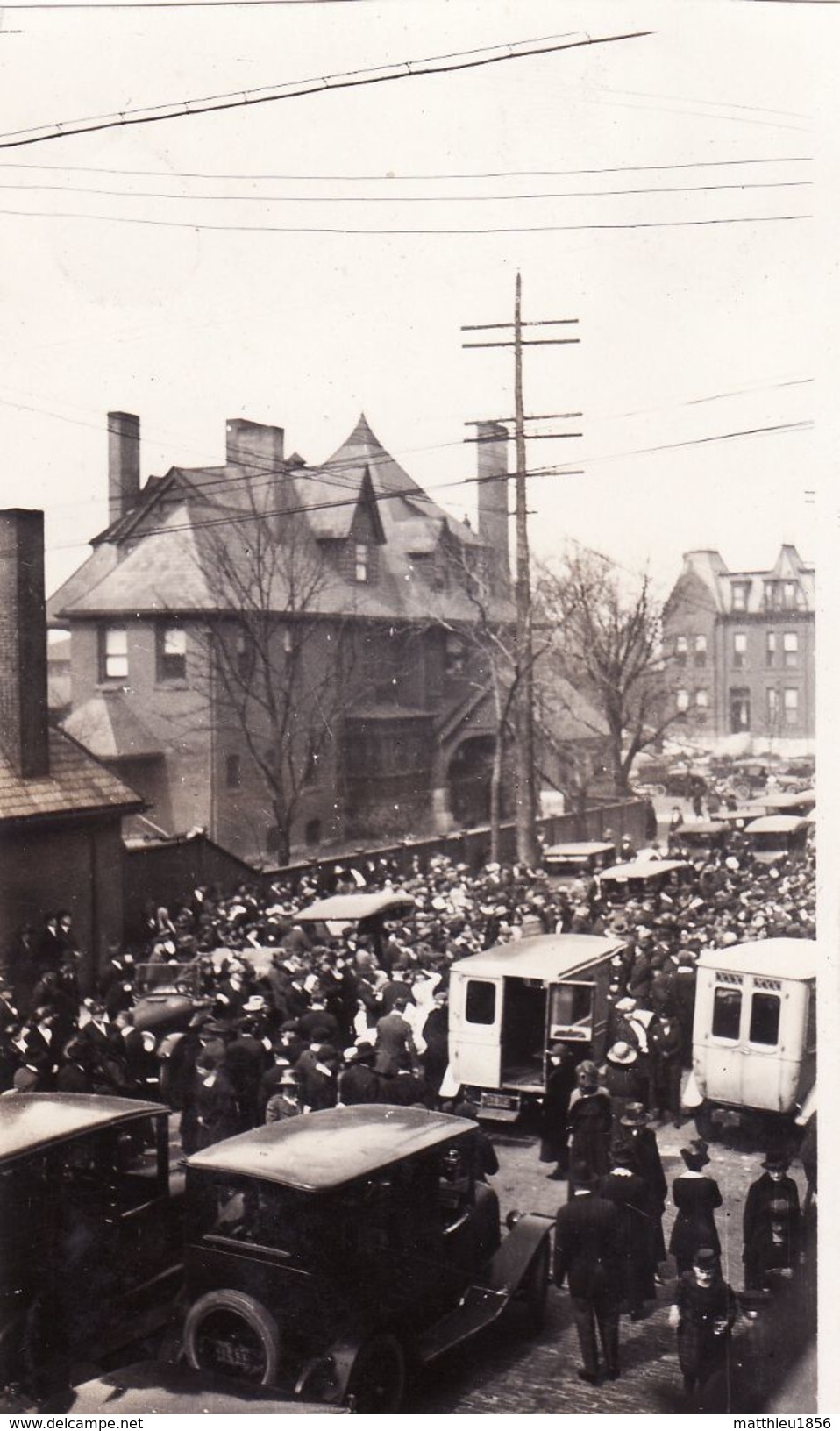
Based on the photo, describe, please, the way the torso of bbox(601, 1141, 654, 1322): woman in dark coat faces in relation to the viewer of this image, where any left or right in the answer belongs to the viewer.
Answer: facing away from the viewer

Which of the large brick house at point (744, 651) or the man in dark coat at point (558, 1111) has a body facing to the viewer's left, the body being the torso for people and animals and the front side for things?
the man in dark coat

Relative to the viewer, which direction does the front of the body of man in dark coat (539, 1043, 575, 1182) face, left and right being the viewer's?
facing to the left of the viewer

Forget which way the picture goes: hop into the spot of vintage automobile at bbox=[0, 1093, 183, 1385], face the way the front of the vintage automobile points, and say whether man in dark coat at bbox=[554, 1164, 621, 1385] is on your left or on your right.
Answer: on your right

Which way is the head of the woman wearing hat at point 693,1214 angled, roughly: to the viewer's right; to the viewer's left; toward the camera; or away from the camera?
away from the camera

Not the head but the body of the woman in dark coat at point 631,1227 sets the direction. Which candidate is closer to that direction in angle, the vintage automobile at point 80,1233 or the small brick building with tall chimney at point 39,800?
the small brick building with tall chimney

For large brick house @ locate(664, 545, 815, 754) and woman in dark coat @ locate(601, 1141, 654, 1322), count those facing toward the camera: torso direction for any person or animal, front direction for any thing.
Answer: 1
